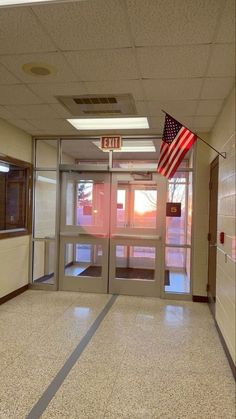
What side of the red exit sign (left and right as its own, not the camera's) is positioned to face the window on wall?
right

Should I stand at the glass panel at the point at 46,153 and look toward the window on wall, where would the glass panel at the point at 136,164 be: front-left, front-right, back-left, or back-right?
back-left

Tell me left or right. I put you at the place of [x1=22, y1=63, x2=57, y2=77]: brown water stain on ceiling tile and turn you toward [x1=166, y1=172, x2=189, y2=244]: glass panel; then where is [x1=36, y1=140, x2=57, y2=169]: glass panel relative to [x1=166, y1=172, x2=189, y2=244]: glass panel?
left

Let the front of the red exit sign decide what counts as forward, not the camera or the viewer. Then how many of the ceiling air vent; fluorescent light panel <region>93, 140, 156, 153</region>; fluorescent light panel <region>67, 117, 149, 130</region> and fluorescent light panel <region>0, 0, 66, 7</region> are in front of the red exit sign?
3

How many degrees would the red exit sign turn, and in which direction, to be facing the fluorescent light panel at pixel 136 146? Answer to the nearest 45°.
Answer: approximately 135° to its left

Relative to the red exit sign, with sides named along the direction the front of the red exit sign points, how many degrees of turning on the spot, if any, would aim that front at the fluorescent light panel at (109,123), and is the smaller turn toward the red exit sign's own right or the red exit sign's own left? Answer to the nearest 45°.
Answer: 0° — it already faces it

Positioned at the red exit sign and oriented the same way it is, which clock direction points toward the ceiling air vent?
The ceiling air vent is roughly at 12 o'clock from the red exit sign.

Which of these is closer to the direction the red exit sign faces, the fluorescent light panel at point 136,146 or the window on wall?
the window on wall

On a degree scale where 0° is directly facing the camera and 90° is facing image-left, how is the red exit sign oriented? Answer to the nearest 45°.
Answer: approximately 0°

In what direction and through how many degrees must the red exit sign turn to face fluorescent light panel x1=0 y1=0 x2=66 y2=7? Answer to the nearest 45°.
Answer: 0° — it already faces it
